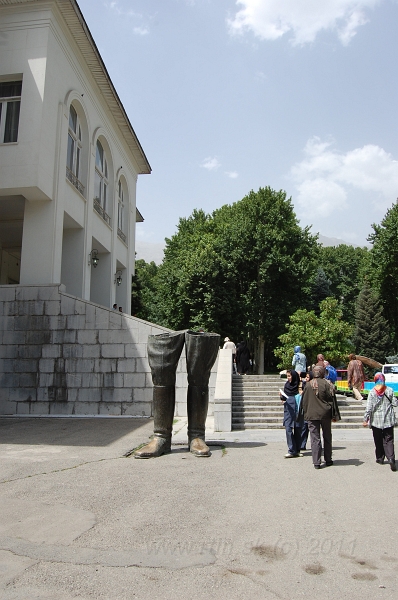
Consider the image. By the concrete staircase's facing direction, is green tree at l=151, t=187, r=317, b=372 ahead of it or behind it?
behind

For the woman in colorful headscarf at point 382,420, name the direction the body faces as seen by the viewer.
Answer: away from the camera

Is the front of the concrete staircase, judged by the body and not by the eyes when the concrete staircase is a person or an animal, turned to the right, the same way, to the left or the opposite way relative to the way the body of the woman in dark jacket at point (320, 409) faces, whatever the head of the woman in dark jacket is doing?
the opposite way

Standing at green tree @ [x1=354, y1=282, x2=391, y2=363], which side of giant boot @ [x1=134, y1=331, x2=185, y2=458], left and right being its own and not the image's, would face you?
back

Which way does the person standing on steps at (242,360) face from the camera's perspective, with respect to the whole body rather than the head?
away from the camera

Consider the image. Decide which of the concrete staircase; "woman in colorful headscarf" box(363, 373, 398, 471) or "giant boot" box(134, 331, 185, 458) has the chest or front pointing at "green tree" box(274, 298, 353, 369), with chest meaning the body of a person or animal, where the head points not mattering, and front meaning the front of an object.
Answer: the woman in colorful headscarf

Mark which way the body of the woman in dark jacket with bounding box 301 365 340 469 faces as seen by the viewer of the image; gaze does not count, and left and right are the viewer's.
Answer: facing away from the viewer

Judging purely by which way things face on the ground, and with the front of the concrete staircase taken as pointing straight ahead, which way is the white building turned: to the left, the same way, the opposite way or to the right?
to the left

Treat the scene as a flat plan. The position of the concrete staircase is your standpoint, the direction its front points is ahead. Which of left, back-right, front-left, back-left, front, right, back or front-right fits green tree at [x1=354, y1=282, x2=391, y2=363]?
back

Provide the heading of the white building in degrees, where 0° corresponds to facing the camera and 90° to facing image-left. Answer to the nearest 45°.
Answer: approximately 315°

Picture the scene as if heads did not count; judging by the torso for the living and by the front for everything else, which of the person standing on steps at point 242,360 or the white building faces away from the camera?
the person standing on steps
